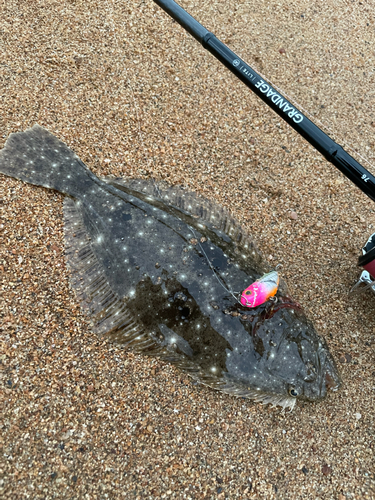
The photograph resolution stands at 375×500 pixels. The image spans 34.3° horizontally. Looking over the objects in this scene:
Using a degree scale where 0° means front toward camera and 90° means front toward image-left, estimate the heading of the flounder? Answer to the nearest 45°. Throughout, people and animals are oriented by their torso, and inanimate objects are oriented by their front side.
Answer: approximately 315°

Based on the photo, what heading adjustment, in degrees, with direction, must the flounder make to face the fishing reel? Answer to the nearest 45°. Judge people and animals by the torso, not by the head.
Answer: approximately 90° to its left
